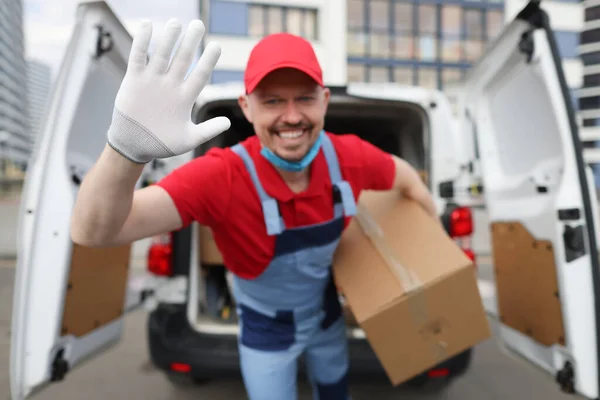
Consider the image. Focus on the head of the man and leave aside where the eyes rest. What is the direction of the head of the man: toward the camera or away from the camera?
toward the camera

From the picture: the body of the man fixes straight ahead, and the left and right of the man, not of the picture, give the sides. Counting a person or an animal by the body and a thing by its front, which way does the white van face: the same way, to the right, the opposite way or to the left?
the opposite way

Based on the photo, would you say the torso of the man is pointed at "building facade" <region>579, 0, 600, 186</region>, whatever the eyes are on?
no

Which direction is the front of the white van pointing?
away from the camera

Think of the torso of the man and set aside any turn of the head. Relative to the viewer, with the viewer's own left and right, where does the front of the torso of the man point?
facing the viewer

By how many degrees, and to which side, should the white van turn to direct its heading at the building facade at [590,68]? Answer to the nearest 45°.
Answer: approximately 45° to its right
